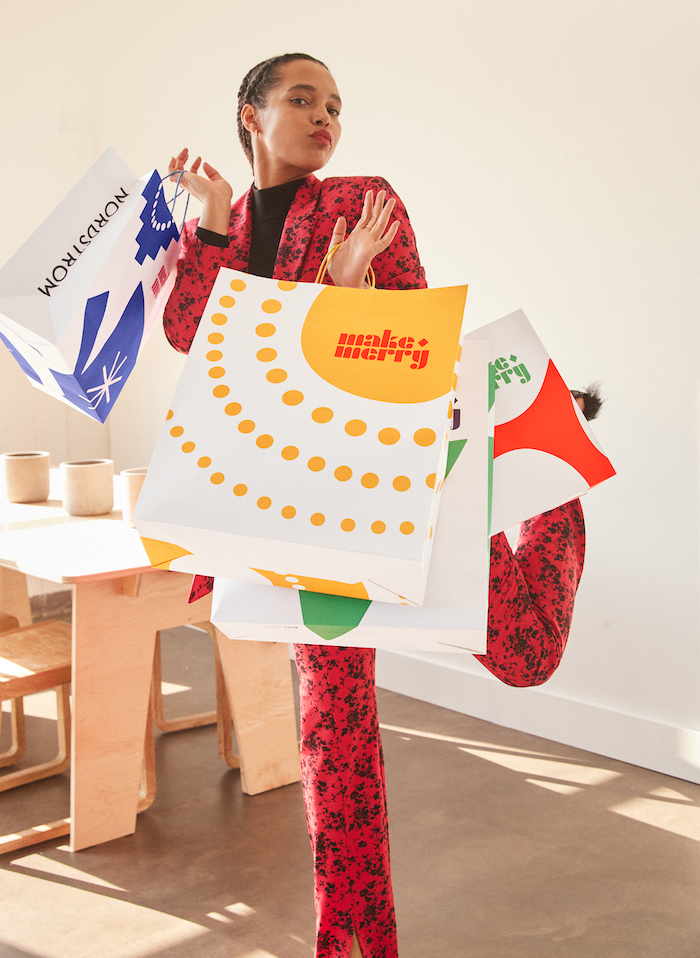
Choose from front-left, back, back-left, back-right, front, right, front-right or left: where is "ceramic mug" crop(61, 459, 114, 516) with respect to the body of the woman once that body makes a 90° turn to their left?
back-left

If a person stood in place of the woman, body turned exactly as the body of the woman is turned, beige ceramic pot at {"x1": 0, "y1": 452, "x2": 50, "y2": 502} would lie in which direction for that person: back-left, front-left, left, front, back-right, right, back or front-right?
back-right

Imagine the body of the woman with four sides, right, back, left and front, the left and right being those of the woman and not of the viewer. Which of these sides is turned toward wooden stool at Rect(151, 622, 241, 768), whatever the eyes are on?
back

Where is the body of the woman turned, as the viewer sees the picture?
toward the camera

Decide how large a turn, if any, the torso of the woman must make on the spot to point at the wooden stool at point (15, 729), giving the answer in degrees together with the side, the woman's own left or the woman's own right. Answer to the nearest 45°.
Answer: approximately 135° to the woman's own right

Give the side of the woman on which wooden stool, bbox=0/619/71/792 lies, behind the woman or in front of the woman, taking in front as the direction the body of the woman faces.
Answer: behind

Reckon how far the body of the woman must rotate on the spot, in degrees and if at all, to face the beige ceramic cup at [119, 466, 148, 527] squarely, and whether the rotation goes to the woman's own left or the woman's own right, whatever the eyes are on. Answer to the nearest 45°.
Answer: approximately 135° to the woman's own right

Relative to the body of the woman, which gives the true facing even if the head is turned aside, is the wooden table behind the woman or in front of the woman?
behind
